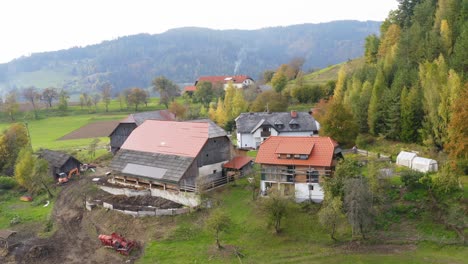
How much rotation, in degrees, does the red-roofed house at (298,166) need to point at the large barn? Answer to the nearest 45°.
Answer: approximately 90° to its right

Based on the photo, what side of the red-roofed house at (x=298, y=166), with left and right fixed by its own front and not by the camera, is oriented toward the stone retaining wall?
right

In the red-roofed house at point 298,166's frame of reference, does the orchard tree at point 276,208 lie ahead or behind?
ahead

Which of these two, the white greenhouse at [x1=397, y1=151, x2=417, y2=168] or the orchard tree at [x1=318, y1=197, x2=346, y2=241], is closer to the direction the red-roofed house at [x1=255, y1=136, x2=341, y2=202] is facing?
the orchard tree

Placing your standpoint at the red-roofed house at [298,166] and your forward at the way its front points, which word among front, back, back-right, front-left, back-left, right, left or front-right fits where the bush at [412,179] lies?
left

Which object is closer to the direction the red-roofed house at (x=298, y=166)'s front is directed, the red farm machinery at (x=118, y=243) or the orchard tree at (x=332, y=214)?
the orchard tree

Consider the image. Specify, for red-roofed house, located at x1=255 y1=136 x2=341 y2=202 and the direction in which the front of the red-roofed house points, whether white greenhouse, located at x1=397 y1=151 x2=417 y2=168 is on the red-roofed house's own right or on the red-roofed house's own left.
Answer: on the red-roofed house's own left

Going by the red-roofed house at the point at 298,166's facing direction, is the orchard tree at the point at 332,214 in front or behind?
in front

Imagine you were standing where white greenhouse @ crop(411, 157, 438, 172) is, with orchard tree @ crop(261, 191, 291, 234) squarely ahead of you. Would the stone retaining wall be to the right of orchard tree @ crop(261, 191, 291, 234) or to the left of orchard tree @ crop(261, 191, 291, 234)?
right

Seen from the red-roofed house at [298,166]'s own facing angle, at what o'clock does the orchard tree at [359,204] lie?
The orchard tree is roughly at 11 o'clock from the red-roofed house.

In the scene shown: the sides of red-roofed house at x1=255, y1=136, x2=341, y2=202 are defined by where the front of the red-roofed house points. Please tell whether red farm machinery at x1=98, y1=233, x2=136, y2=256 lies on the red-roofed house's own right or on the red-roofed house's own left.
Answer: on the red-roofed house's own right

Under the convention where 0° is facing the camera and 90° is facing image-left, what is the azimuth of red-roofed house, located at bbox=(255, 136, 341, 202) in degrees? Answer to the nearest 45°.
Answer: approximately 0°

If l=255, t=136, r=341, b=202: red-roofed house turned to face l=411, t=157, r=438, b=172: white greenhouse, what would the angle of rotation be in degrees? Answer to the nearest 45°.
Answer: approximately 90° to its left

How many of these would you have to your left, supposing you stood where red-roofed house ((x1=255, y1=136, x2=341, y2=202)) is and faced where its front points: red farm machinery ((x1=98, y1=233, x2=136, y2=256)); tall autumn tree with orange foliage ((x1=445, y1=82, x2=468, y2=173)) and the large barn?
1
